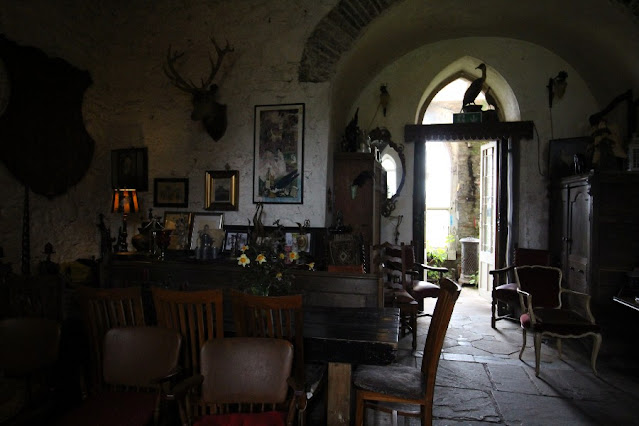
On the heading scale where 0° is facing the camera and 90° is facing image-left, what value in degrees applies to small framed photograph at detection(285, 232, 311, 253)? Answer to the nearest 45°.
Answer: approximately 0°

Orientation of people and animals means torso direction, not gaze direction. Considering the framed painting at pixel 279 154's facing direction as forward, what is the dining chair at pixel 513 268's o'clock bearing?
The dining chair is roughly at 9 o'clock from the framed painting.

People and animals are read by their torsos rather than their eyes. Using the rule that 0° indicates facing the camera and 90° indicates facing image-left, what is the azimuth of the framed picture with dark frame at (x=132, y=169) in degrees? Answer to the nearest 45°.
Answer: approximately 0°

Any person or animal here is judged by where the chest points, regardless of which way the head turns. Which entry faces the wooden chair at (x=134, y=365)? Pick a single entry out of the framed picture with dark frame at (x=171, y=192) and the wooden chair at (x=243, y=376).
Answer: the framed picture with dark frame

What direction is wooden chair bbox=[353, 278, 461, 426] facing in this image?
to the viewer's left

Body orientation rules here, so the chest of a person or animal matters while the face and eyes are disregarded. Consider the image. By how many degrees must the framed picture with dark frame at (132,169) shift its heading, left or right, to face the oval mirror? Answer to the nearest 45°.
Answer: approximately 90° to its left

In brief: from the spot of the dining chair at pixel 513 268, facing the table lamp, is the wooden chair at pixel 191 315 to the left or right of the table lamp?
left

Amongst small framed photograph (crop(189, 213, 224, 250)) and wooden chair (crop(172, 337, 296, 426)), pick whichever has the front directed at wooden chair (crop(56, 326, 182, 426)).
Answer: the small framed photograph

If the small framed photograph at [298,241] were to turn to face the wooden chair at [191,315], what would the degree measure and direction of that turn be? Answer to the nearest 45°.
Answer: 0° — it already faces it
